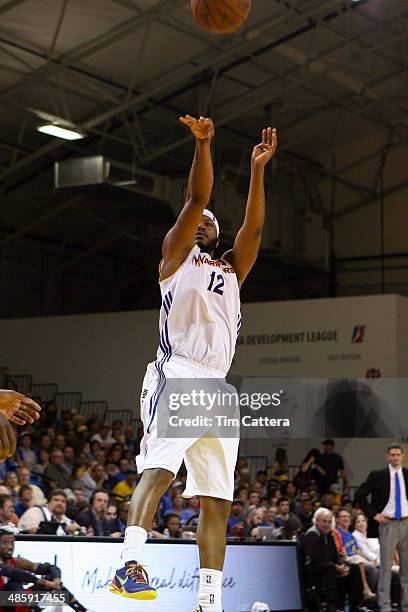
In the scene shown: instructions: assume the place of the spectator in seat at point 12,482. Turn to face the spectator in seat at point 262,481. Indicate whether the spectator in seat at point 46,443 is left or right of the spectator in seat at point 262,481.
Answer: left

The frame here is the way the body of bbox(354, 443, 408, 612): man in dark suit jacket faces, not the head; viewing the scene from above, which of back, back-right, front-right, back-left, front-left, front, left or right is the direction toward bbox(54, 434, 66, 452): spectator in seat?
back-right

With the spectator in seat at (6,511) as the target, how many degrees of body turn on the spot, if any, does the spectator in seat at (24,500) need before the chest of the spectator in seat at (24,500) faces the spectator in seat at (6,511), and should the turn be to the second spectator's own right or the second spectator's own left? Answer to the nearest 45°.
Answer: approximately 45° to the second spectator's own right

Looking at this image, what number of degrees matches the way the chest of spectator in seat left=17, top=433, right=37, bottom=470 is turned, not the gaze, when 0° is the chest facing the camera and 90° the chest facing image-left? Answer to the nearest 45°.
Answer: approximately 315°

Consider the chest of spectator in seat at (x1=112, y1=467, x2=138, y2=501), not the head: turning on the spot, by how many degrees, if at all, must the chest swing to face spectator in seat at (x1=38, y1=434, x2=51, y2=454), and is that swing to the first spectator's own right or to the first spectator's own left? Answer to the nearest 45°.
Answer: approximately 180°

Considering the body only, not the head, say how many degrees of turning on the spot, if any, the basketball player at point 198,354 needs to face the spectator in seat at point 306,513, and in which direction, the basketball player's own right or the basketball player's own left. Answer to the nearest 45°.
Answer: approximately 135° to the basketball player's own left

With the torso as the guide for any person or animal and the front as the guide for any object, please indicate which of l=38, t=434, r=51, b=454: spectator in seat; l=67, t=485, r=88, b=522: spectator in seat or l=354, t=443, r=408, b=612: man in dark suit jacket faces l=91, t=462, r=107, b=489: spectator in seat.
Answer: l=38, t=434, r=51, b=454: spectator in seat

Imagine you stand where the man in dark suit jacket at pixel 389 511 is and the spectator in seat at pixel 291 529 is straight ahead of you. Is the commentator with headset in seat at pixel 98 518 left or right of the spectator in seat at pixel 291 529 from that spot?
left

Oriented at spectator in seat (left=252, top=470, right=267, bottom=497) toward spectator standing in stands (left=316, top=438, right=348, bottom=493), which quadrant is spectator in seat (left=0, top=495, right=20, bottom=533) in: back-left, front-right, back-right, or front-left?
back-right
